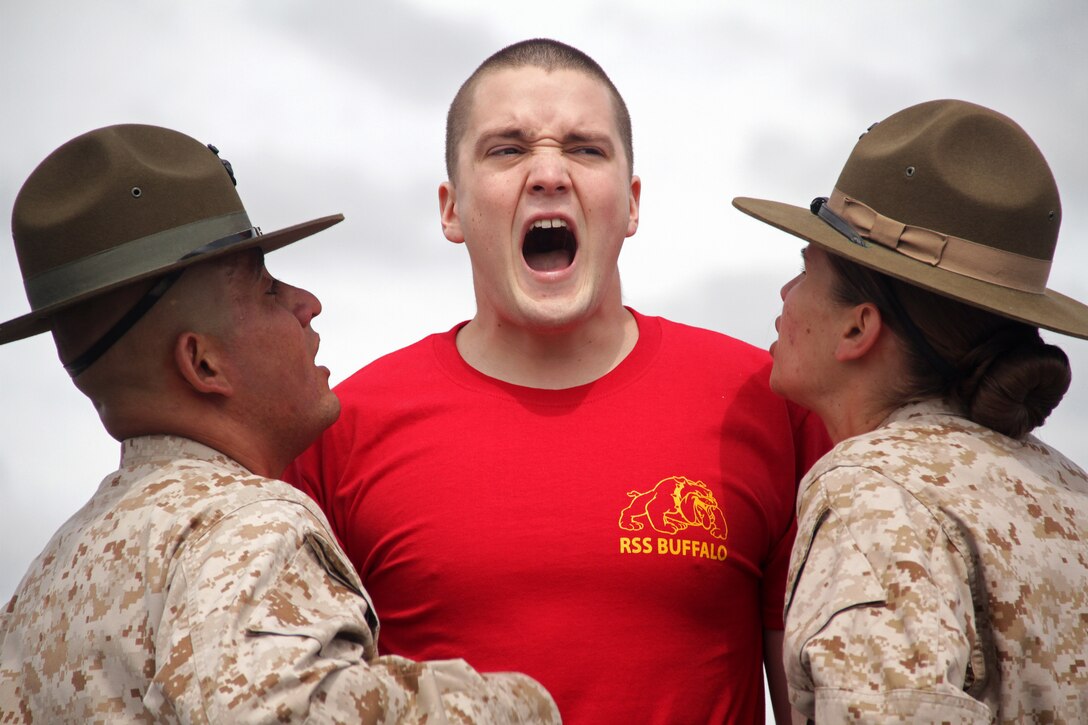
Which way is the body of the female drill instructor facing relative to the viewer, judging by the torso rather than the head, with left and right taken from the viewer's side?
facing away from the viewer and to the left of the viewer
